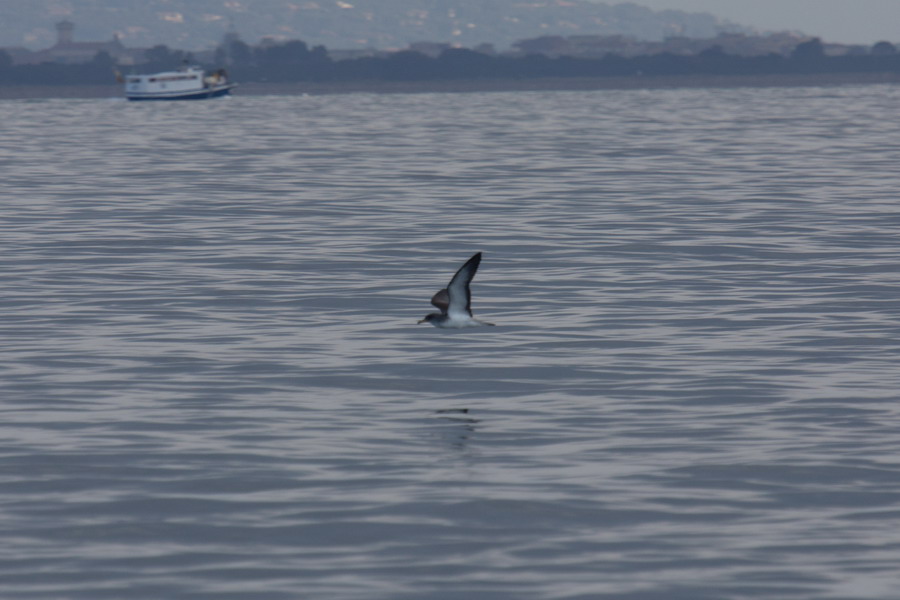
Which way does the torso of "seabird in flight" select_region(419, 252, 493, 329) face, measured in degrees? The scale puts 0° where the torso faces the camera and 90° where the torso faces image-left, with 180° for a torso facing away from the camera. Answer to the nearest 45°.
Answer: approximately 90°
